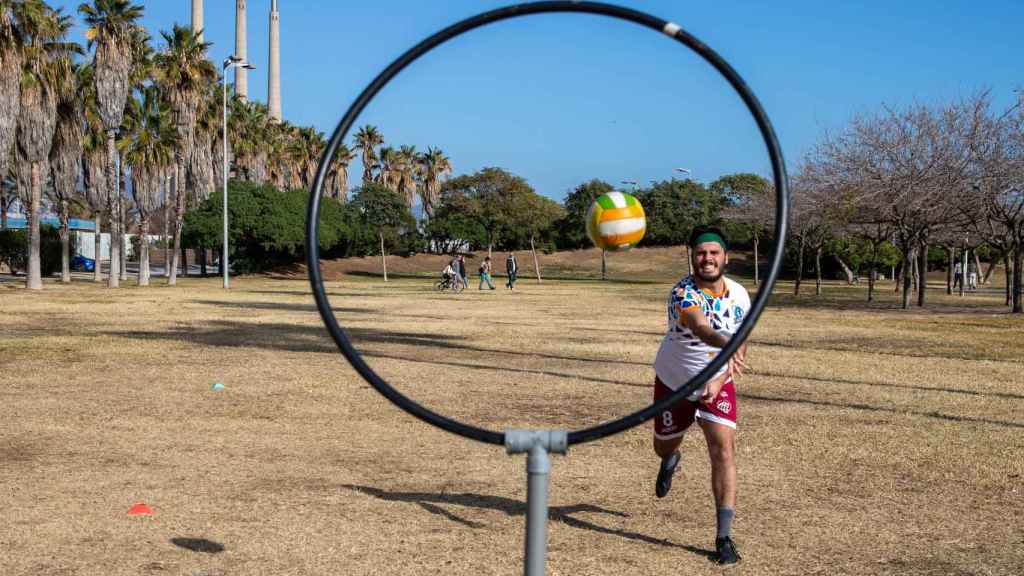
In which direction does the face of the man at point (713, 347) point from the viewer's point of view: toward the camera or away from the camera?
toward the camera

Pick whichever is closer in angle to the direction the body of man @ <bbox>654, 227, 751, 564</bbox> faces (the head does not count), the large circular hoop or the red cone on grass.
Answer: the large circular hoop

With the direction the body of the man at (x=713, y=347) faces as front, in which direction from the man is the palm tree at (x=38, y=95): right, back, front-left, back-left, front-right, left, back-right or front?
back-right

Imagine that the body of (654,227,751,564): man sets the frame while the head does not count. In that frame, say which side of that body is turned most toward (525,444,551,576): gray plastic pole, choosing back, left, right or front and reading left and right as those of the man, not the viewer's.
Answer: front

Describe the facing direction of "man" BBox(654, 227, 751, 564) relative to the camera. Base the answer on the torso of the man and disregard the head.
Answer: toward the camera

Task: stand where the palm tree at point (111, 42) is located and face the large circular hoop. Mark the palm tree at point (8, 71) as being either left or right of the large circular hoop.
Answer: right

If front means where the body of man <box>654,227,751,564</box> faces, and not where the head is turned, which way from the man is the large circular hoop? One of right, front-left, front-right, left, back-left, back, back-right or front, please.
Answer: front

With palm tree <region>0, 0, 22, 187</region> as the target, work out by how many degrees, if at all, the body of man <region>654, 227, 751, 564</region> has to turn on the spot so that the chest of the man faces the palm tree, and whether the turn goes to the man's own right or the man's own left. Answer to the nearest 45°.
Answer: approximately 135° to the man's own right

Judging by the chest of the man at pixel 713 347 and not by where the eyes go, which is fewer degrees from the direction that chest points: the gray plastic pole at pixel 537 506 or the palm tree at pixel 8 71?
the gray plastic pole

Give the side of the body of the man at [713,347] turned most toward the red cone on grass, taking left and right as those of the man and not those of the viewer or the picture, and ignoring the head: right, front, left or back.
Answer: right
